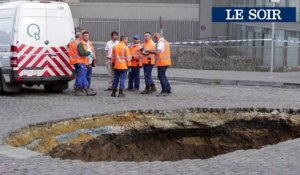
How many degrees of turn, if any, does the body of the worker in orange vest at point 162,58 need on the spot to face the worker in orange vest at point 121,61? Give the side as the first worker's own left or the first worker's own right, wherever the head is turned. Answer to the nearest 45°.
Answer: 0° — they already face them

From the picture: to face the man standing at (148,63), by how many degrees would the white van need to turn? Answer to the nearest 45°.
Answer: approximately 135° to its right

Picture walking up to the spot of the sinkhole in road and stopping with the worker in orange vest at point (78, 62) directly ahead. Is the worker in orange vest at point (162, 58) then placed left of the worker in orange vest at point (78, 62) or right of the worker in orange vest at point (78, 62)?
right

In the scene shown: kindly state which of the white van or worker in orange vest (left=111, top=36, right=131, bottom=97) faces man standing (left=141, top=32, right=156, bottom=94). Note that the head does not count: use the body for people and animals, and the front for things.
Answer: the worker in orange vest

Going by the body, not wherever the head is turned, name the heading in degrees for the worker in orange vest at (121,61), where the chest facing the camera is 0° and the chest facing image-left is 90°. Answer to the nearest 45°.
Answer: approximately 225°
